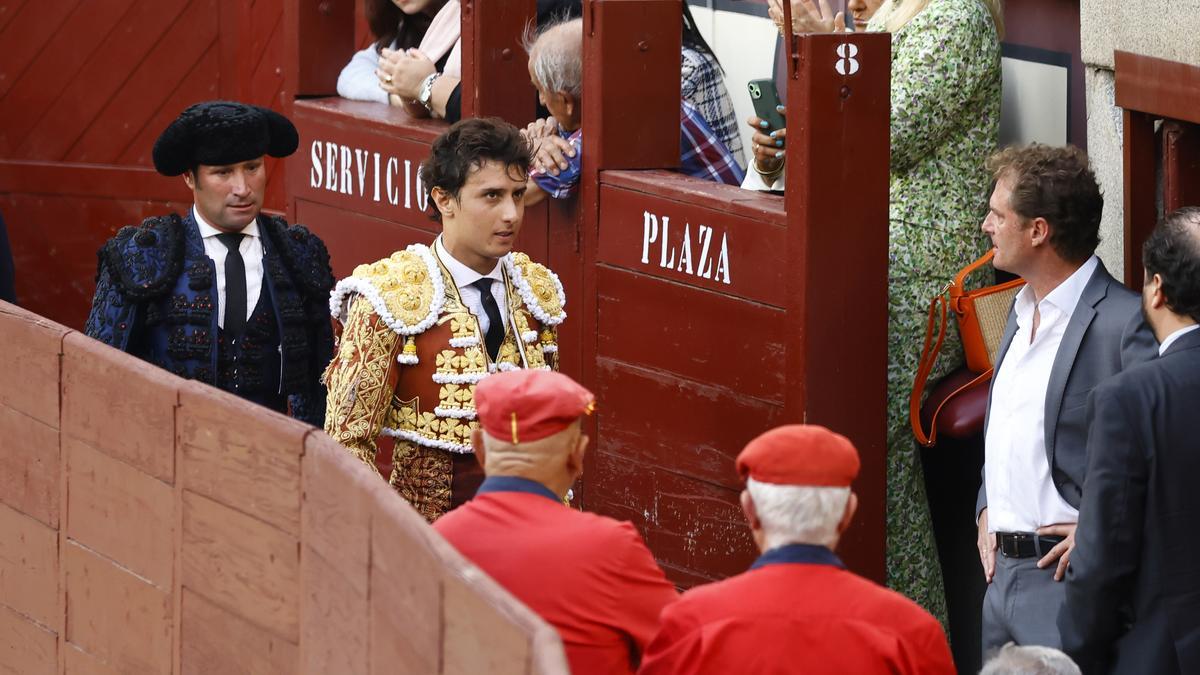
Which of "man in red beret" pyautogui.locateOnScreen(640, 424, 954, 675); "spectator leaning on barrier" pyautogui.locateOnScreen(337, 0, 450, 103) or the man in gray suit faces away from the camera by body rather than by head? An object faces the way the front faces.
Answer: the man in red beret

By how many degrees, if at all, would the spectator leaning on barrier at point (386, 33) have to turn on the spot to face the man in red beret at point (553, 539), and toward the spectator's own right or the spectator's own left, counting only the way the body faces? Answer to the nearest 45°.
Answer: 0° — they already face them

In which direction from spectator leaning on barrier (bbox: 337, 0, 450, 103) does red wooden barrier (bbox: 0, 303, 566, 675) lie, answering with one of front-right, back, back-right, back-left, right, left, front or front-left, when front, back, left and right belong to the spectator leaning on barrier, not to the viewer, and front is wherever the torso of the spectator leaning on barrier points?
front

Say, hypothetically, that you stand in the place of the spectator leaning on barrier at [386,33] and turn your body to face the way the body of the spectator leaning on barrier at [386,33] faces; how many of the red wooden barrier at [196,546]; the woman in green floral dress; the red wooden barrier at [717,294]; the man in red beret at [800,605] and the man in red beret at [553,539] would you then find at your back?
0

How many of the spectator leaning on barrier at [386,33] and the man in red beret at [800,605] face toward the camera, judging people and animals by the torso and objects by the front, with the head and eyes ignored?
1

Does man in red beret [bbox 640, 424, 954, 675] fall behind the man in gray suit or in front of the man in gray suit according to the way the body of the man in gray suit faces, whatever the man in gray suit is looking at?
in front

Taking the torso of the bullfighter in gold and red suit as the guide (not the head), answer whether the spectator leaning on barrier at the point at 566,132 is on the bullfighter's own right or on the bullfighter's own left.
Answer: on the bullfighter's own left

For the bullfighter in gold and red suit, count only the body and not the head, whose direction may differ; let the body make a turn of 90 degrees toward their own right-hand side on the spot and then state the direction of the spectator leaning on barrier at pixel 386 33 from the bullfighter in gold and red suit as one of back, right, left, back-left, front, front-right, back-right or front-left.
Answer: back-right

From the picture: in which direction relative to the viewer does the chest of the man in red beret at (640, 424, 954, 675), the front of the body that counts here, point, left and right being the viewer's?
facing away from the viewer

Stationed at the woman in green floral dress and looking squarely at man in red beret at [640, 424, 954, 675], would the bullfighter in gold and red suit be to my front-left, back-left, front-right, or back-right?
front-right

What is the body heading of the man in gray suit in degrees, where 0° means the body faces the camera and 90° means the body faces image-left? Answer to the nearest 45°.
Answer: approximately 45°

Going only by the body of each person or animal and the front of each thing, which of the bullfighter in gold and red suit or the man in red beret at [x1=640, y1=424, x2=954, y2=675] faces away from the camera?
the man in red beret

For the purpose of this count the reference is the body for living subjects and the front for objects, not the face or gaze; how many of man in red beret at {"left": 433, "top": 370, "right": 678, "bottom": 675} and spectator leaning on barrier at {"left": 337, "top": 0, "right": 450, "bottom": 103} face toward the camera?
1

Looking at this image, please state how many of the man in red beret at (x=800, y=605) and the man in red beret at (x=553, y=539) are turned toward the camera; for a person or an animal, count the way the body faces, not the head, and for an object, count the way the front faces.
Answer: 0

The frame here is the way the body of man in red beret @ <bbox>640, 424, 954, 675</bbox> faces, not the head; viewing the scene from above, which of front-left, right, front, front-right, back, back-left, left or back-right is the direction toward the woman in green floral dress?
front

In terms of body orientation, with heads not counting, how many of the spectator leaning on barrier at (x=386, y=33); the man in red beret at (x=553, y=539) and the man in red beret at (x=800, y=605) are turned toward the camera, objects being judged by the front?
1

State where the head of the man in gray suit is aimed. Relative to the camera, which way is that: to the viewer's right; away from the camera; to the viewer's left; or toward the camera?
to the viewer's left

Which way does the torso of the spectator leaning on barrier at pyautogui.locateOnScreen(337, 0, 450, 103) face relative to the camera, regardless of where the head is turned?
toward the camera
